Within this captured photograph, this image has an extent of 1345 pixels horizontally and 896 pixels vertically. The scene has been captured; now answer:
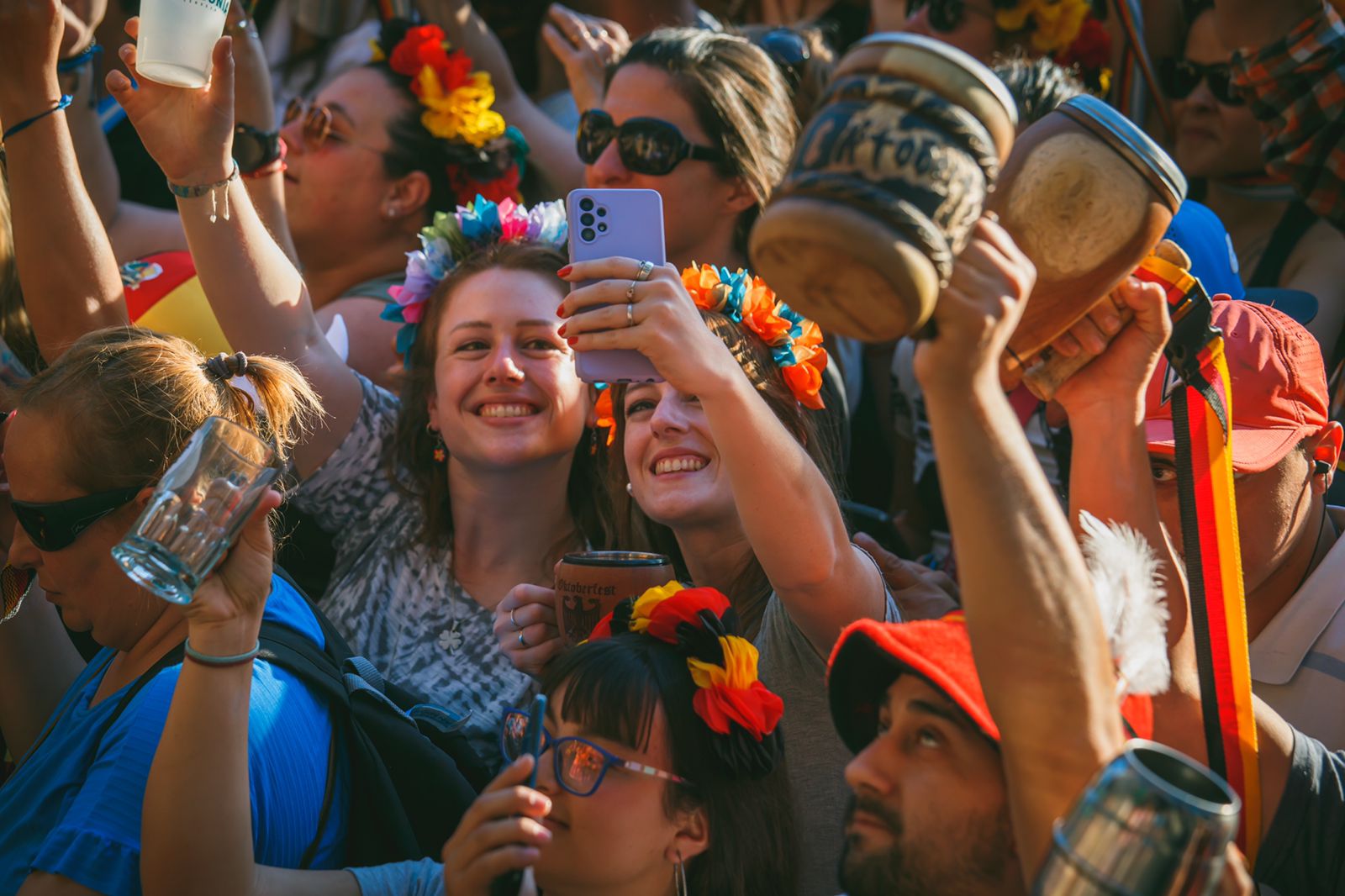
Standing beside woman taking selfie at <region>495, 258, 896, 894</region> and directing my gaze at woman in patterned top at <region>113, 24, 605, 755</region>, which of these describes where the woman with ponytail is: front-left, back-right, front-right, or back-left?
front-left

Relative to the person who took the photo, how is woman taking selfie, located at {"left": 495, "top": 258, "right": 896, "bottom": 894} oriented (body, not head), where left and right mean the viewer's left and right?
facing the viewer and to the left of the viewer

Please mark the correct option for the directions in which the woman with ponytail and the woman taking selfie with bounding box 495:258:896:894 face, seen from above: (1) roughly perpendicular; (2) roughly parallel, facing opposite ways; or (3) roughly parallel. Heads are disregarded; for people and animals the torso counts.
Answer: roughly parallel

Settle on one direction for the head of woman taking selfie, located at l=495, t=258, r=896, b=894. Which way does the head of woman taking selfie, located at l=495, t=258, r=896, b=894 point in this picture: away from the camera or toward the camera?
toward the camera

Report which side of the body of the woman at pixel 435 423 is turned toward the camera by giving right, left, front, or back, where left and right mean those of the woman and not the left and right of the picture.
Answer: front

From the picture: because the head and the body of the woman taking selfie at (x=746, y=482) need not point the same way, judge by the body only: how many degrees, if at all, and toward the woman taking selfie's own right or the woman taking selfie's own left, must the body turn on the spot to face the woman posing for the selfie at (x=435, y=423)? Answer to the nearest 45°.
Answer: approximately 90° to the woman taking selfie's own right

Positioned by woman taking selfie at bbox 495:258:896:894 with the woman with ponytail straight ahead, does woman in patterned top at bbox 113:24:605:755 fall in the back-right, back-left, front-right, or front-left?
front-right
